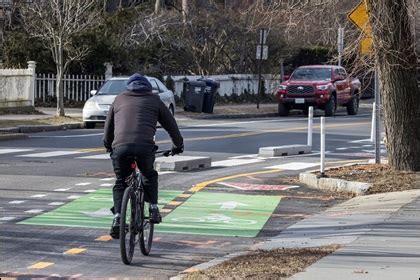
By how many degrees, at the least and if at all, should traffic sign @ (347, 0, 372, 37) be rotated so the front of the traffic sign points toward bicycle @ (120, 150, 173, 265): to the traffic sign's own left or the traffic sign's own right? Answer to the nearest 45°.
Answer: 0° — it already faces it

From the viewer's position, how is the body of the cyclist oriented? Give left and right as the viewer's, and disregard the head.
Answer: facing away from the viewer

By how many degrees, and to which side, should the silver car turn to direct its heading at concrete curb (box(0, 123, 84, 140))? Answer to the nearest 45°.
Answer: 0° — it already faces it

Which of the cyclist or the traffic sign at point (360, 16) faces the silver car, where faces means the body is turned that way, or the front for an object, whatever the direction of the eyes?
the cyclist

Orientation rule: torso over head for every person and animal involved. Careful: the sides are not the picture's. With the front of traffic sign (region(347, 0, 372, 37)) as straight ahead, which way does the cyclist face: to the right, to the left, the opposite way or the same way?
the opposite way

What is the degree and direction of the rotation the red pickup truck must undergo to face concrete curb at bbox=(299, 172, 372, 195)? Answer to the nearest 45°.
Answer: approximately 45° to its left

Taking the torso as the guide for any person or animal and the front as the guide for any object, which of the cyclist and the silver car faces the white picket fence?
the cyclist

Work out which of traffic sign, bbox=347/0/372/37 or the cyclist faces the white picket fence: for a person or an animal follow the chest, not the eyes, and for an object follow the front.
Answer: the cyclist

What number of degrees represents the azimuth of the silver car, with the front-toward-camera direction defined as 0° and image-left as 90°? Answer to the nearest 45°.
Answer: approximately 45°

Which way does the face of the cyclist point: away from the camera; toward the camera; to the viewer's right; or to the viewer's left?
away from the camera

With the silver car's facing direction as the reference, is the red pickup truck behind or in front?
behind
